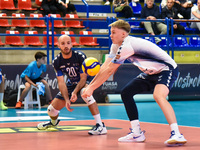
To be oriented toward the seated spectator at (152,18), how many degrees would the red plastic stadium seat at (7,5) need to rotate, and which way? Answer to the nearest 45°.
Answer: approximately 90° to its left

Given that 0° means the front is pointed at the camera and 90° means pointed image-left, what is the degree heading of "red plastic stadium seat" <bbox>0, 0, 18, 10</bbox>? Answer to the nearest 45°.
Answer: approximately 0°

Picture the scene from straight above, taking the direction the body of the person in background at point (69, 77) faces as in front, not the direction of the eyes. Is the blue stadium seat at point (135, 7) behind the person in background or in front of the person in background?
behind

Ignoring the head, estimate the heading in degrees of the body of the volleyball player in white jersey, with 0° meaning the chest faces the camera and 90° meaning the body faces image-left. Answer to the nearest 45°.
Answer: approximately 90°

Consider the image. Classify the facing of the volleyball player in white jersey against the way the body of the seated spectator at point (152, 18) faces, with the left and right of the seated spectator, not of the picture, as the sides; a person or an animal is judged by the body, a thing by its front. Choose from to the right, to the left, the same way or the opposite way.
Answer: to the right

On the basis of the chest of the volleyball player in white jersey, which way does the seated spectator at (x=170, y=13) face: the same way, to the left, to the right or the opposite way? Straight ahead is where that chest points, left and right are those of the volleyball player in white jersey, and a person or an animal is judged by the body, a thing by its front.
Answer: to the left

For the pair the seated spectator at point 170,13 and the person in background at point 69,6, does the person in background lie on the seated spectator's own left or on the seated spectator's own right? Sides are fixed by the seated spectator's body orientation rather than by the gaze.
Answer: on the seated spectator's own right

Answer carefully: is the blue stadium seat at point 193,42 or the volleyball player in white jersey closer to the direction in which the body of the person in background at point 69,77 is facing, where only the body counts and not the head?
the volleyball player in white jersey

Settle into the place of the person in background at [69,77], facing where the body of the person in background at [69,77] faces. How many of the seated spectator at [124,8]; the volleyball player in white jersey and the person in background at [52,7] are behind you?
2

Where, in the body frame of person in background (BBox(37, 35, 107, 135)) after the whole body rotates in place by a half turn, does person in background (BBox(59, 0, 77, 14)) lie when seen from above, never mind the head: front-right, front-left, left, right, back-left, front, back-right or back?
front
